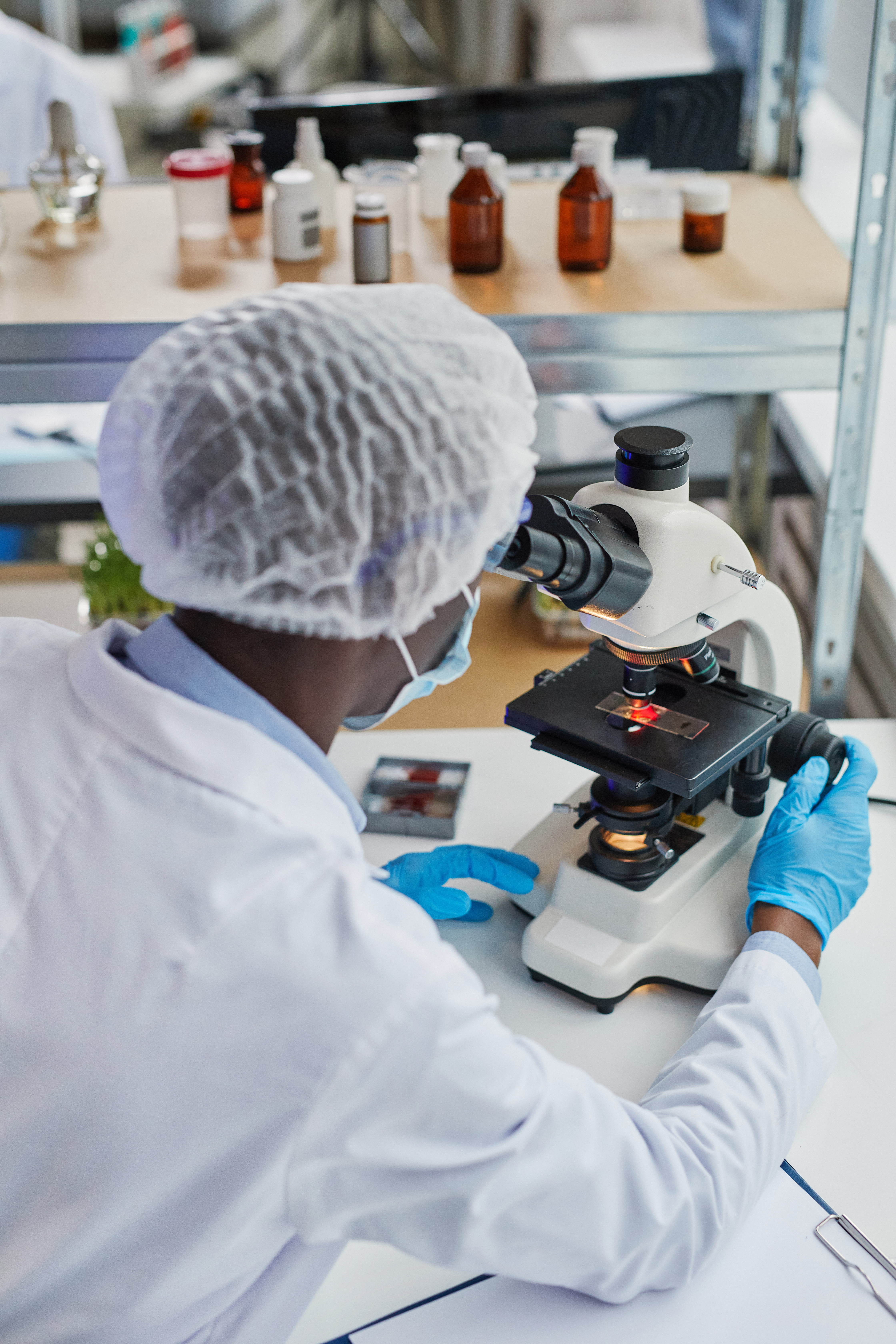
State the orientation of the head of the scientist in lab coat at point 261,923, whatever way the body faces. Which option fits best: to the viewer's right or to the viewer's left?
to the viewer's right

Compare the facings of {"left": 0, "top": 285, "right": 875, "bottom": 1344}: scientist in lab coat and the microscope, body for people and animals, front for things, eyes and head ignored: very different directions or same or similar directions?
very different directions

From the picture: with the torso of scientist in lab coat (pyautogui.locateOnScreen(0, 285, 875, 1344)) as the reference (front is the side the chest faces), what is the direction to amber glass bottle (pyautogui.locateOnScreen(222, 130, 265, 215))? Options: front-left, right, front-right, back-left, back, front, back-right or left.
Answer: front-left

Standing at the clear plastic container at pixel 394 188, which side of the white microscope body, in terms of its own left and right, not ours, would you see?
right

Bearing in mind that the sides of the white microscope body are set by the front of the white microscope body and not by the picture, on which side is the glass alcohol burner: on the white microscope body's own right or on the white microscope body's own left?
on the white microscope body's own right

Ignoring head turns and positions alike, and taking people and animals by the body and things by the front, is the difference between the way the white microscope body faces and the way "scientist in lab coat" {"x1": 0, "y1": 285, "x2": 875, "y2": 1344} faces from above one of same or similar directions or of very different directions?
very different directions

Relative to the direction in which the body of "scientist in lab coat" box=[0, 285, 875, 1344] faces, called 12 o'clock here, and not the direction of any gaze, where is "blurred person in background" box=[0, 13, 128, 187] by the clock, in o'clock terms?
The blurred person in background is roughly at 10 o'clock from the scientist in lab coat.

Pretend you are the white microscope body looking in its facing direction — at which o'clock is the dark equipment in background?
The dark equipment in background is roughly at 4 o'clock from the white microscope body.

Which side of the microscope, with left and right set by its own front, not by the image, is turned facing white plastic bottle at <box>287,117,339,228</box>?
right

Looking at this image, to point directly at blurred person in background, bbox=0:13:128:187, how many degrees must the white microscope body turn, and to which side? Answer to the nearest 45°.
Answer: approximately 90° to its right

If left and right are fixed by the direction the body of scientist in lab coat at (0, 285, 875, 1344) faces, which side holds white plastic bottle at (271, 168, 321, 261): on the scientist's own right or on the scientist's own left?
on the scientist's own left

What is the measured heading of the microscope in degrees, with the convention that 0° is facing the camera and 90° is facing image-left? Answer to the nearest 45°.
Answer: approximately 45°

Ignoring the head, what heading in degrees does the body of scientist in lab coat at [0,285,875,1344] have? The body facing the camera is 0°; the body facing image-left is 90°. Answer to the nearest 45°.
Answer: approximately 225°

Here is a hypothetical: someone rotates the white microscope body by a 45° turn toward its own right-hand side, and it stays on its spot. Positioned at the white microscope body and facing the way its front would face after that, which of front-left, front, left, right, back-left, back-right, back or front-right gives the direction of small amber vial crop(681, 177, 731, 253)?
right

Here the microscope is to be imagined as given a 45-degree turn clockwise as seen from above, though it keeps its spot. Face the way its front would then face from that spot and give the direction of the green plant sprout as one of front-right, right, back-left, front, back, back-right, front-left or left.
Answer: front-right
